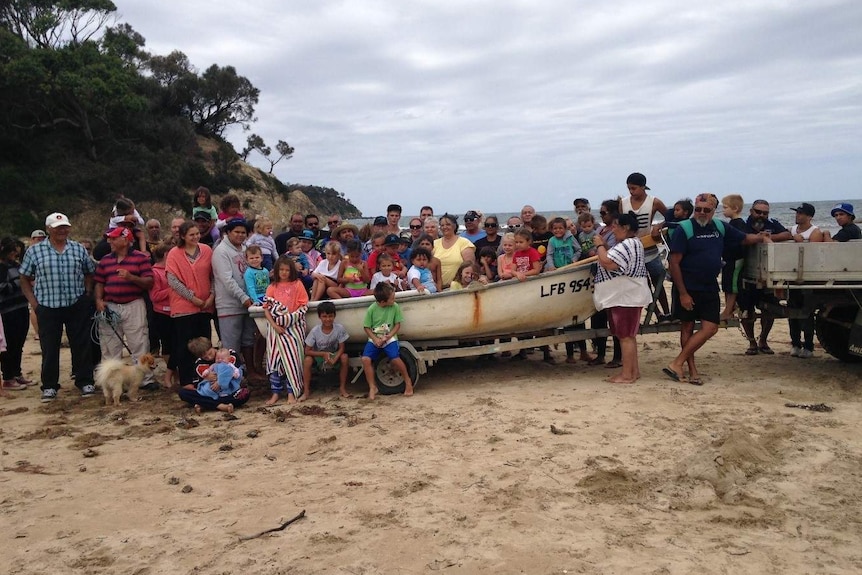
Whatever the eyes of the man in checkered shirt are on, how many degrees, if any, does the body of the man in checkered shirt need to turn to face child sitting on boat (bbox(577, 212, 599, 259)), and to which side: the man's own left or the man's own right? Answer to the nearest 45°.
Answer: approximately 90° to the man's own left

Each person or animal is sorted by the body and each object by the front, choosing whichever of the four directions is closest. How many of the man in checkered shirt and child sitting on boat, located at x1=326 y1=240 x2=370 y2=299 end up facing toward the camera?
2

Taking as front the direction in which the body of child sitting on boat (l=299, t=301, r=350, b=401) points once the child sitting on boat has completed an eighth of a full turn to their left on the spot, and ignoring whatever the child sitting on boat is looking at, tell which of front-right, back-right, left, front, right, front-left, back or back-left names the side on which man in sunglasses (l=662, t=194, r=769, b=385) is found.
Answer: front-left

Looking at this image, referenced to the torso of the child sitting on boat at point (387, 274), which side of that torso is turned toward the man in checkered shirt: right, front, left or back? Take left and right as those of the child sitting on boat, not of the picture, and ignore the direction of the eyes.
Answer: right

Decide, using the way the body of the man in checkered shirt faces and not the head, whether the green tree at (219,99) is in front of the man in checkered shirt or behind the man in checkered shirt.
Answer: behind

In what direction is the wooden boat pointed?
to the viewer's right

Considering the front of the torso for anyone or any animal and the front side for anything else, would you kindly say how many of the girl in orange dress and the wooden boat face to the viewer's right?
1

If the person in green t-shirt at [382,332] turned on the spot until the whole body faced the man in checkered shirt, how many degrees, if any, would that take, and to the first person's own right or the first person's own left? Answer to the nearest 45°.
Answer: approximately 90° to the first person's own right
